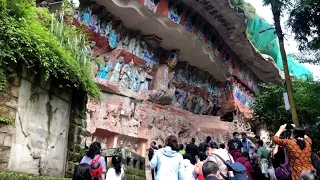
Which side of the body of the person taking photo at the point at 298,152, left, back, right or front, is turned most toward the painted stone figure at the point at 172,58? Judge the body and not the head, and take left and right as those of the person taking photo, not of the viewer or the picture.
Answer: front

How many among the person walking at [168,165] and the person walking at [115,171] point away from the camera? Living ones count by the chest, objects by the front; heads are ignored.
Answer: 2

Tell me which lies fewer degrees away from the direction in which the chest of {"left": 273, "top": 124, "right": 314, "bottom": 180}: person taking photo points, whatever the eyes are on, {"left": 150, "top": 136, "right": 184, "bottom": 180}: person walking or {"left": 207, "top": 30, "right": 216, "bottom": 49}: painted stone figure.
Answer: the painted stone figure

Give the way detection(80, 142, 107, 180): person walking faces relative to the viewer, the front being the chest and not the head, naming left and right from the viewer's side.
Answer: facing away from the viewer and to the left of the viewer

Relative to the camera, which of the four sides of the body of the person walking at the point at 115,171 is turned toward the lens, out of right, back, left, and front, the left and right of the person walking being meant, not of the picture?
back

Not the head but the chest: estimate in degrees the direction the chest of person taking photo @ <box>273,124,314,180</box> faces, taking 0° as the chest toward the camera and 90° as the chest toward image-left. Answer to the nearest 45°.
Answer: approximately 135°

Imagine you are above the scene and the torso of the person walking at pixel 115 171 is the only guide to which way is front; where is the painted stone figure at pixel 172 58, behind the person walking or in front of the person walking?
in front

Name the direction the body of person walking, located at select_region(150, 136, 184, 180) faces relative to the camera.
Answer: away from the camera

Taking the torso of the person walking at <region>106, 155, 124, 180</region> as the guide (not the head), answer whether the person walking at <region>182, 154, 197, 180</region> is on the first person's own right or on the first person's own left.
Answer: on the first person's own right

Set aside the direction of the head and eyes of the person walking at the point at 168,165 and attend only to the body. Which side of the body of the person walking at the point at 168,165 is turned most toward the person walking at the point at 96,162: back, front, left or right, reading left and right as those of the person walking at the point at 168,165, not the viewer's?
left

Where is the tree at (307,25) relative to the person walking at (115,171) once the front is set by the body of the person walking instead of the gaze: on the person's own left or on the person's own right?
on the person's own right

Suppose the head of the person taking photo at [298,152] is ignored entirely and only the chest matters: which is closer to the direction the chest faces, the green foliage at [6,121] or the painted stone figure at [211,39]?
the painted stone figure

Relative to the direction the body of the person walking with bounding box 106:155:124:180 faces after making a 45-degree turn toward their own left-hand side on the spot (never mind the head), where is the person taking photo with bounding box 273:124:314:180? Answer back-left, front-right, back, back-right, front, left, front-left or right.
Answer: back-right

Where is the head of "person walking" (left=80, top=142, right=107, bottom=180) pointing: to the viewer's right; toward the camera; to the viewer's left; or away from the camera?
away from the camera
